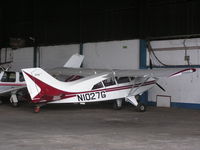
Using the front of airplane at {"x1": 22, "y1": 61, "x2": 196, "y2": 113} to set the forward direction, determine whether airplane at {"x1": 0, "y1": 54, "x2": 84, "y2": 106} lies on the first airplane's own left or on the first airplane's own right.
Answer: on the first airplane's own left

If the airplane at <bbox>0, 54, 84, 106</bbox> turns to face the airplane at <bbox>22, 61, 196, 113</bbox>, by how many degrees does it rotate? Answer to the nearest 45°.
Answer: approximately 135° to its left

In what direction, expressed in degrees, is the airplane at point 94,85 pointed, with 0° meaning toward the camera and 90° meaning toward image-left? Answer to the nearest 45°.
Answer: approximately 225°
